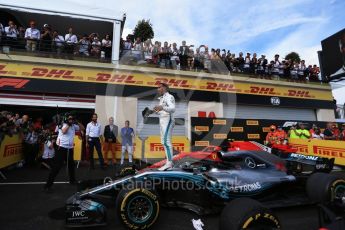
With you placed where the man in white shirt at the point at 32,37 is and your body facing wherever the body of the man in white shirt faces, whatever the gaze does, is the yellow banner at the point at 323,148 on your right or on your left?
on your left

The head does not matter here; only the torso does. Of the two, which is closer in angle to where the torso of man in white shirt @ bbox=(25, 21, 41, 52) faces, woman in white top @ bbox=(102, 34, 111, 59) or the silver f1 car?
the silver f1 car

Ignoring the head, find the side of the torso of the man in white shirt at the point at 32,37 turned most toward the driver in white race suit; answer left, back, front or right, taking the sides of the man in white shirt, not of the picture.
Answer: front

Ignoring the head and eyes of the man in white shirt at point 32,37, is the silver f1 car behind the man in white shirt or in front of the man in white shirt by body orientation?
in front

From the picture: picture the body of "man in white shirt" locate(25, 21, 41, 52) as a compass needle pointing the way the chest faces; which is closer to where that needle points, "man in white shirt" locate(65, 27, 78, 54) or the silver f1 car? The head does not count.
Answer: the silver f1 car

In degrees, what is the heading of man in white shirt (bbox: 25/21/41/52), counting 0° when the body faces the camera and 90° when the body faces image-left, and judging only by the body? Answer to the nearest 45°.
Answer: approximately 0°

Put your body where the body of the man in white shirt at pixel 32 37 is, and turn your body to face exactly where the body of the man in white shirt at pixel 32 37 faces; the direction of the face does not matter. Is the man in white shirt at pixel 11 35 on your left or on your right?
on your right

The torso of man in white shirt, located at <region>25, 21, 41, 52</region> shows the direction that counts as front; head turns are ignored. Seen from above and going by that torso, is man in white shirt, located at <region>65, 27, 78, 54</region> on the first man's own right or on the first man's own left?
on the first man's own left
